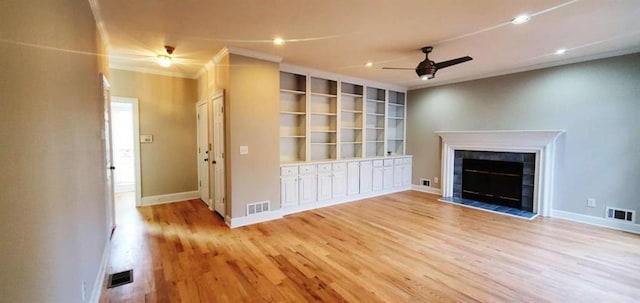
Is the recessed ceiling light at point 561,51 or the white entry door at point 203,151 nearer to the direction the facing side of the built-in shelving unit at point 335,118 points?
the recessed ceiling light

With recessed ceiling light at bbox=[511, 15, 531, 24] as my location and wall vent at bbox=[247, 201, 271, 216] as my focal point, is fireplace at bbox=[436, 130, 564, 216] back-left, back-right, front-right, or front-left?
back-right

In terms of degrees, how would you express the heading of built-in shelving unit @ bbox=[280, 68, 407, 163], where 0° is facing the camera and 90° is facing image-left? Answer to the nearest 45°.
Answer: approximately 315°

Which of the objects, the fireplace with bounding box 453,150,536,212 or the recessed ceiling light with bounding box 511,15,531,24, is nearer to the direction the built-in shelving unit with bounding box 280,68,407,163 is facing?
the recessed ceiling light

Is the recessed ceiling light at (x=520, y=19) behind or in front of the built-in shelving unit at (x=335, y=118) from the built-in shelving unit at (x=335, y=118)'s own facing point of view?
in front

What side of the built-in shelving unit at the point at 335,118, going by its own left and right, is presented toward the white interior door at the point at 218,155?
right

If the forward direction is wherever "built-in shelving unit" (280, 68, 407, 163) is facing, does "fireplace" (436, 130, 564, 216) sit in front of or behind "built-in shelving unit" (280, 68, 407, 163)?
in front

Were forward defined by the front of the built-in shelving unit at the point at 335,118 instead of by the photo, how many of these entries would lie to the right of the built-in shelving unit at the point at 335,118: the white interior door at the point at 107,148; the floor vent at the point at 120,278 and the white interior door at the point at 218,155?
3

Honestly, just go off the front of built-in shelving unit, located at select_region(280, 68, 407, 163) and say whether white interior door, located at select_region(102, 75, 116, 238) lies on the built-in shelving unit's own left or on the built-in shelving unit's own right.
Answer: on the built-in shelving unit's own right

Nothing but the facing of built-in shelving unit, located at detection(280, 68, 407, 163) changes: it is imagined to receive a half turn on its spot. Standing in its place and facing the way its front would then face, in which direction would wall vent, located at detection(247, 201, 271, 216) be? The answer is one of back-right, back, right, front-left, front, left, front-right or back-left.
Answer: left
